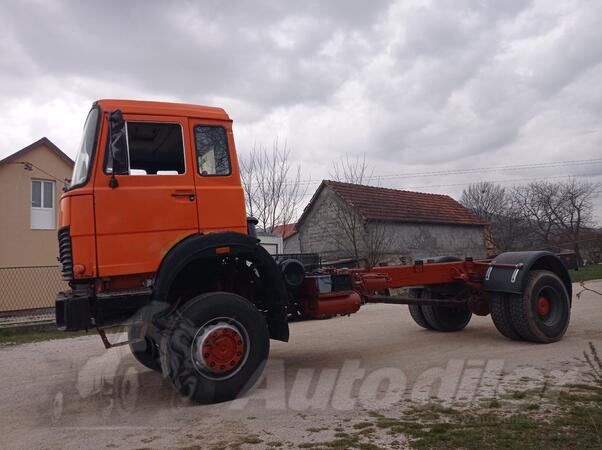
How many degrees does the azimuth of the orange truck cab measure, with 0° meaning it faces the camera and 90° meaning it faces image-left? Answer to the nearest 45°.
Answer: approximately 90°

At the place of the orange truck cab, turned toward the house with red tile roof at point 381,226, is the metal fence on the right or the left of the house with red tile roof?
left

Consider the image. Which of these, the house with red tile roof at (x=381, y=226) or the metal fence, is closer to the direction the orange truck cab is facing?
the metal fence

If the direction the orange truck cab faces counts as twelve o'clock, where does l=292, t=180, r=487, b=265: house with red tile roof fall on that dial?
The house with red tile roof is roughly at 4 o'clock from the orange truck cab.

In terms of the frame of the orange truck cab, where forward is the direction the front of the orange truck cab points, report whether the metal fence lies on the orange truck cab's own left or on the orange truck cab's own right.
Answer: on the orange truck cab's own right

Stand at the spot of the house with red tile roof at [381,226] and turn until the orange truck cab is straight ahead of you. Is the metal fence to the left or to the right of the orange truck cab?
right
